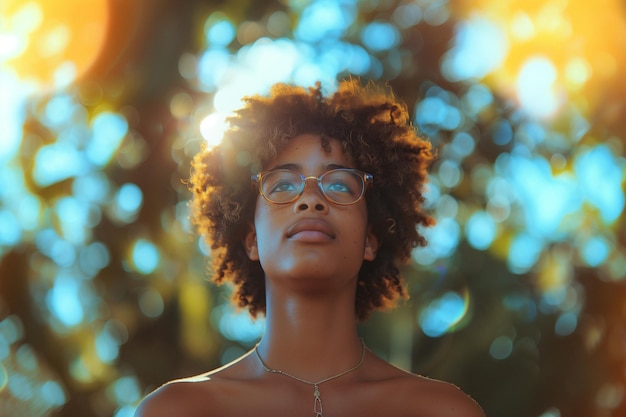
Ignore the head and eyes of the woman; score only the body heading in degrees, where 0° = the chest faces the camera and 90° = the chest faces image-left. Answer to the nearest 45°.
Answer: approximately 0°
